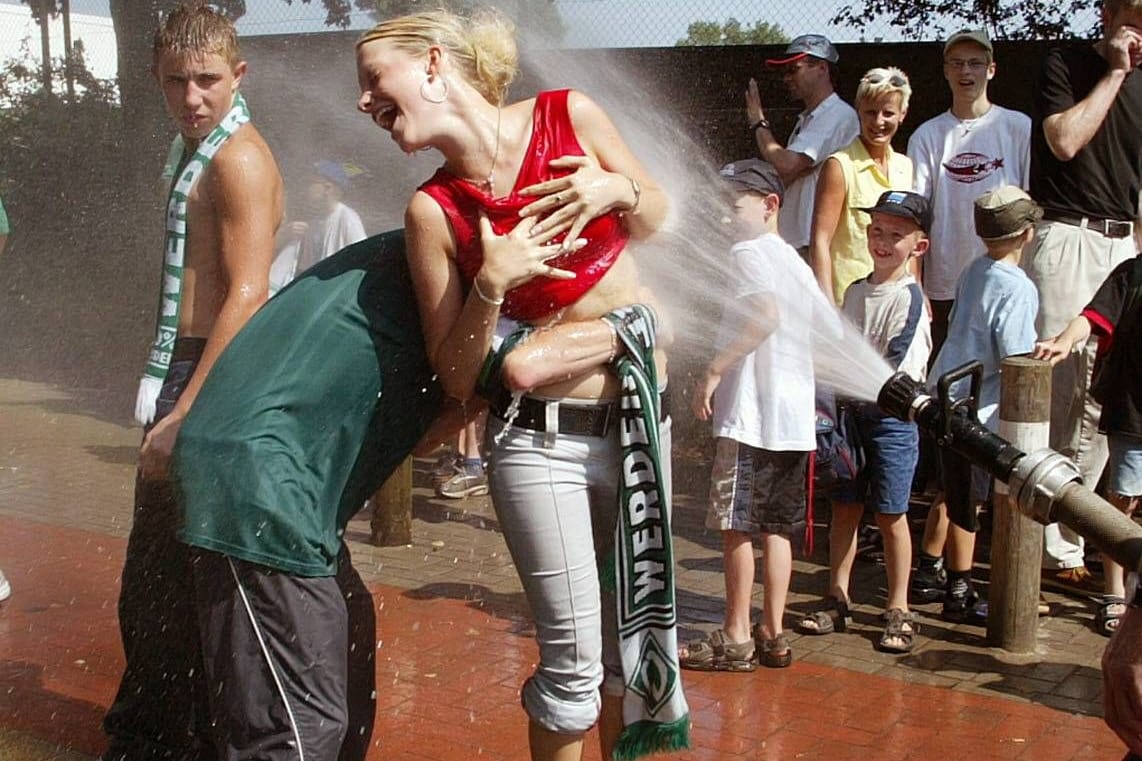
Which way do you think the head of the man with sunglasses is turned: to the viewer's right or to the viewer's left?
to the viewer's left

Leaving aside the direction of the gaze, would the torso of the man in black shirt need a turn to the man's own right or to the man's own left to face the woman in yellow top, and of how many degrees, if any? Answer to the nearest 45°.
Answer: approximately 135° to the man's own right

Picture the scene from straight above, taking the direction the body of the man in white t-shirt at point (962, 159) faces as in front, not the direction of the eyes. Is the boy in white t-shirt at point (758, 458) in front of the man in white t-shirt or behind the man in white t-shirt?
in front

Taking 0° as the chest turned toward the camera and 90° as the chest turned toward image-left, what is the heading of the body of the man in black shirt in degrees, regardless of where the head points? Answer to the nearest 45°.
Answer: approximately 315°

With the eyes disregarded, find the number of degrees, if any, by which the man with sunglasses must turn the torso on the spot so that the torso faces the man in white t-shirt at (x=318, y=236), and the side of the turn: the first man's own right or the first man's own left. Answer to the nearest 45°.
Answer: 0° — they already face them

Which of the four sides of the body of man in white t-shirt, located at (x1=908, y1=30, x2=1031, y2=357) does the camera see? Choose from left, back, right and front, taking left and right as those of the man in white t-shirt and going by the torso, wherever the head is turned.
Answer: front

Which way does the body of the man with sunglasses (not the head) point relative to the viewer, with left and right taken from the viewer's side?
facing to the left of the viewer

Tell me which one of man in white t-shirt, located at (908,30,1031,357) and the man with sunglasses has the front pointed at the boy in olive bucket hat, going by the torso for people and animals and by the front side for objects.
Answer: the man in white t-shirt
